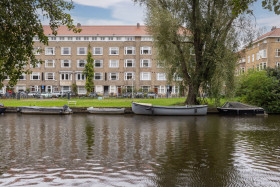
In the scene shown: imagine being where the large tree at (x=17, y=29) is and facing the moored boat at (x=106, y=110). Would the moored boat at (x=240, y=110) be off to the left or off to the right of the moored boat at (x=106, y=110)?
right

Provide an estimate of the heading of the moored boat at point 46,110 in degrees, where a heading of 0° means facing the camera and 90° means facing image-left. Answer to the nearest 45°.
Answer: approximately 90°

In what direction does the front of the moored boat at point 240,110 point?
to the viewer's left

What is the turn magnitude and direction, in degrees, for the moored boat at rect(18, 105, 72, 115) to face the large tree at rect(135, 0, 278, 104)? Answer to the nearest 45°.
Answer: approximately 135° to its left

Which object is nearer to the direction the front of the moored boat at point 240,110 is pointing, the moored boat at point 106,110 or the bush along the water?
the moored boat

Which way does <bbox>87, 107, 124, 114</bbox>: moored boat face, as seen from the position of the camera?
facing to the left of the viewer

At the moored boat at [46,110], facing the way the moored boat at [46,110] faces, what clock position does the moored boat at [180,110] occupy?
the moored boat at [180,110] is roughly at 7 o'clock from the moored boat at [46,110].

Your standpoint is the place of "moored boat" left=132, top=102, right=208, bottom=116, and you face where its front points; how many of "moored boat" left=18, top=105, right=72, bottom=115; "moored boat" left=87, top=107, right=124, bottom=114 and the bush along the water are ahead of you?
2

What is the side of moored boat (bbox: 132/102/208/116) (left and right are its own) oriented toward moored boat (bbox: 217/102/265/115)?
back

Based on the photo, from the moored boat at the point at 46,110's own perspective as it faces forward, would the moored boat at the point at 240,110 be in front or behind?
behind

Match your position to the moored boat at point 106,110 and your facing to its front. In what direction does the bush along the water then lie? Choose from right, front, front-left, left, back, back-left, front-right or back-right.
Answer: back

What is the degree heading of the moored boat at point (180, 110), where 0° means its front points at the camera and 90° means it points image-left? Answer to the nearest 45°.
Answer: approximately 90°
